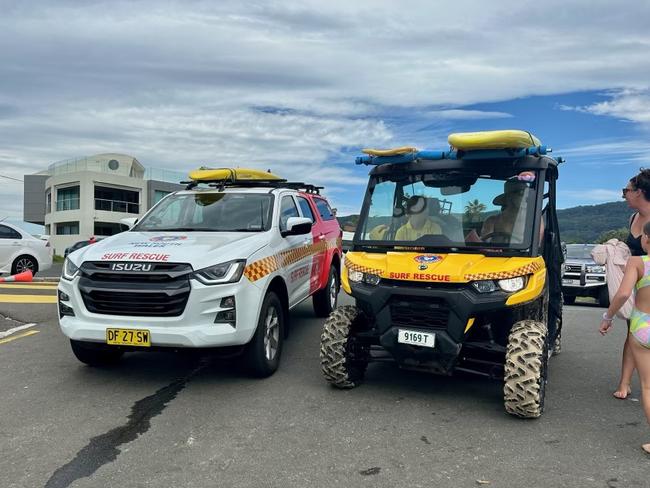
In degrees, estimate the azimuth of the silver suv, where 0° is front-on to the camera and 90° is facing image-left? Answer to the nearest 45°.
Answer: approximately 0°

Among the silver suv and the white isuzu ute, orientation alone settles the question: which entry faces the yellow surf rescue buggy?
the silver suv

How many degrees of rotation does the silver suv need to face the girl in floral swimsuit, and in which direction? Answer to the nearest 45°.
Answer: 0° — it already faces them

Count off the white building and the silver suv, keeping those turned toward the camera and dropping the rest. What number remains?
2

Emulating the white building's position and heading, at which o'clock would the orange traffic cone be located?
The orange traffic cone is roughly at 12 o'clock from the white building.

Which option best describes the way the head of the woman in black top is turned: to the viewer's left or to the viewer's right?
to the viewer's left

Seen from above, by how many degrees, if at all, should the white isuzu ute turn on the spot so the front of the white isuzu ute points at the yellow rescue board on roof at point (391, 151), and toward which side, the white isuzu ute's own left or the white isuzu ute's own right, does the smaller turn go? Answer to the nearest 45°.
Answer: approximately 135° to the white isuzu ute's own left

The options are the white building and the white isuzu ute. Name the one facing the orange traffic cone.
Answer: the white building
